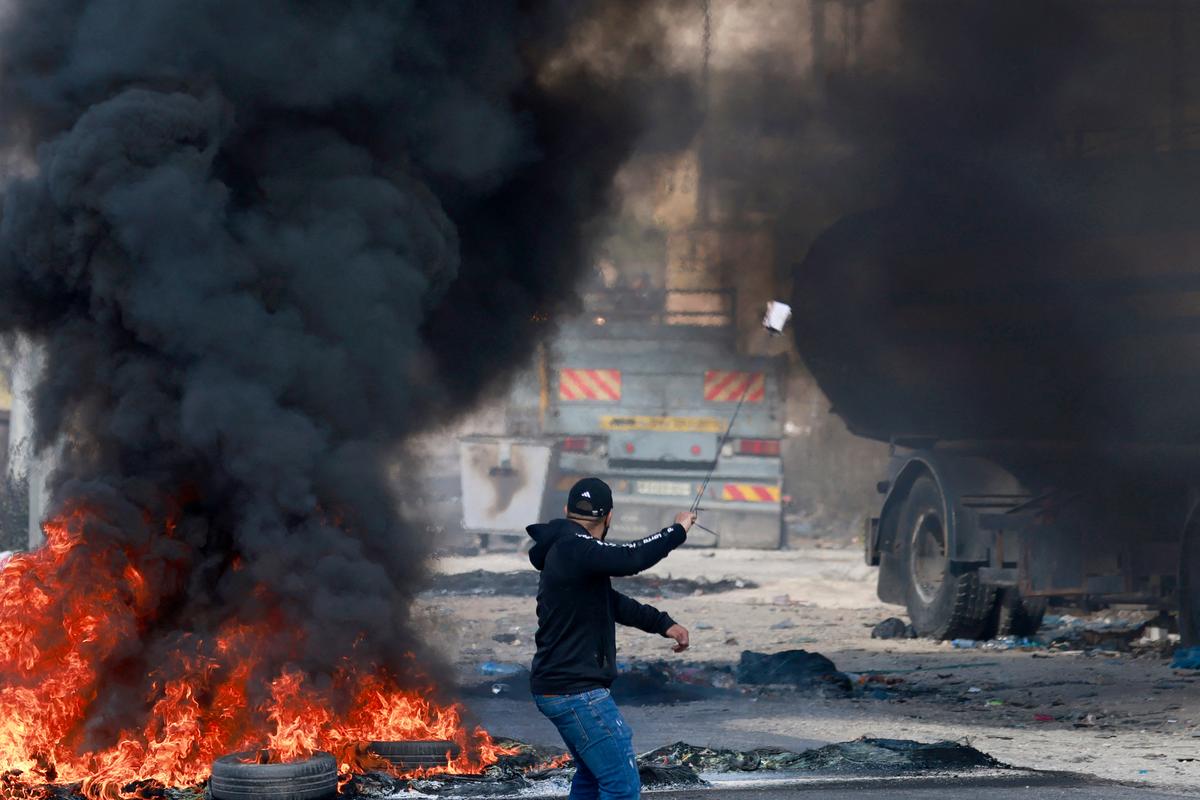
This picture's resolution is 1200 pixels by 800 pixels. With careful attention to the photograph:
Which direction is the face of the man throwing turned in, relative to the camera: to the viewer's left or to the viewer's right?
to the viewer's right

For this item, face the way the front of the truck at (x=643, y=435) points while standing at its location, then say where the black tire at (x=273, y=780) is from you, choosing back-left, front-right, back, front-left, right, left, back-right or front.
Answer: back

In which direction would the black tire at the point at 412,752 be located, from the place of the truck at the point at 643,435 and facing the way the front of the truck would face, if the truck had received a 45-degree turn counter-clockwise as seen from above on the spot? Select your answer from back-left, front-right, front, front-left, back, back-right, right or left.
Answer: back-left

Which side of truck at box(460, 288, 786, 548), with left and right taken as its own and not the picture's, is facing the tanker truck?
back

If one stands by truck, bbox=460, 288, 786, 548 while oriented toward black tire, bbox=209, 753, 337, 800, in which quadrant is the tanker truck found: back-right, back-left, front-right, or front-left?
front-left

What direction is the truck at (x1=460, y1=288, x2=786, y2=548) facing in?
away from the camera

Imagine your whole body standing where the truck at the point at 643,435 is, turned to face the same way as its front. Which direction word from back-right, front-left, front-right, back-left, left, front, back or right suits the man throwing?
back
